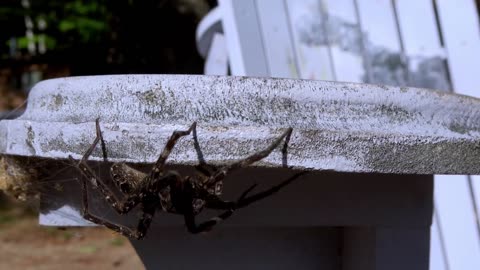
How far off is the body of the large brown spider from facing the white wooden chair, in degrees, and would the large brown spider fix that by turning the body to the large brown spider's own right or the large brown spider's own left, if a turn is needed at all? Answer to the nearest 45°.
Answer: approximately 45° to the large brown spider's own left

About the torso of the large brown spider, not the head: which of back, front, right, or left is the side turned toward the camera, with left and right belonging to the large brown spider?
right
